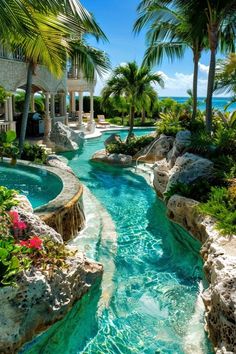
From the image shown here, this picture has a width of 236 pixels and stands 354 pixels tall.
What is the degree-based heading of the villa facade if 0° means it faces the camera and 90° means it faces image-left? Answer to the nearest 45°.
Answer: approximately 315°

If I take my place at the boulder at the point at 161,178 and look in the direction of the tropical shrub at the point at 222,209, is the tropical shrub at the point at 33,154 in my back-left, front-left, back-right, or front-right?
back-right

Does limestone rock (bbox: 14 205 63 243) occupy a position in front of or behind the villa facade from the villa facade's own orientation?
in front

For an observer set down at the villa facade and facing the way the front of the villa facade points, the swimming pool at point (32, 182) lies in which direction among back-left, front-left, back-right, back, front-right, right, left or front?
front-right

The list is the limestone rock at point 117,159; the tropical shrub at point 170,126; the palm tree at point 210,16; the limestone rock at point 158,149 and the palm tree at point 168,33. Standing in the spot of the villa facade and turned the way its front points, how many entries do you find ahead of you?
5

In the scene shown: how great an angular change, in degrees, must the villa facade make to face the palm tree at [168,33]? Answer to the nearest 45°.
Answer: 0° — it already faces it

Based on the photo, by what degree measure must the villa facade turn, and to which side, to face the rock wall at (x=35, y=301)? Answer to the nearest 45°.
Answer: approximately 45° to its right

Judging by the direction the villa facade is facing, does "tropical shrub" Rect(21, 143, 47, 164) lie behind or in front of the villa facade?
in front
